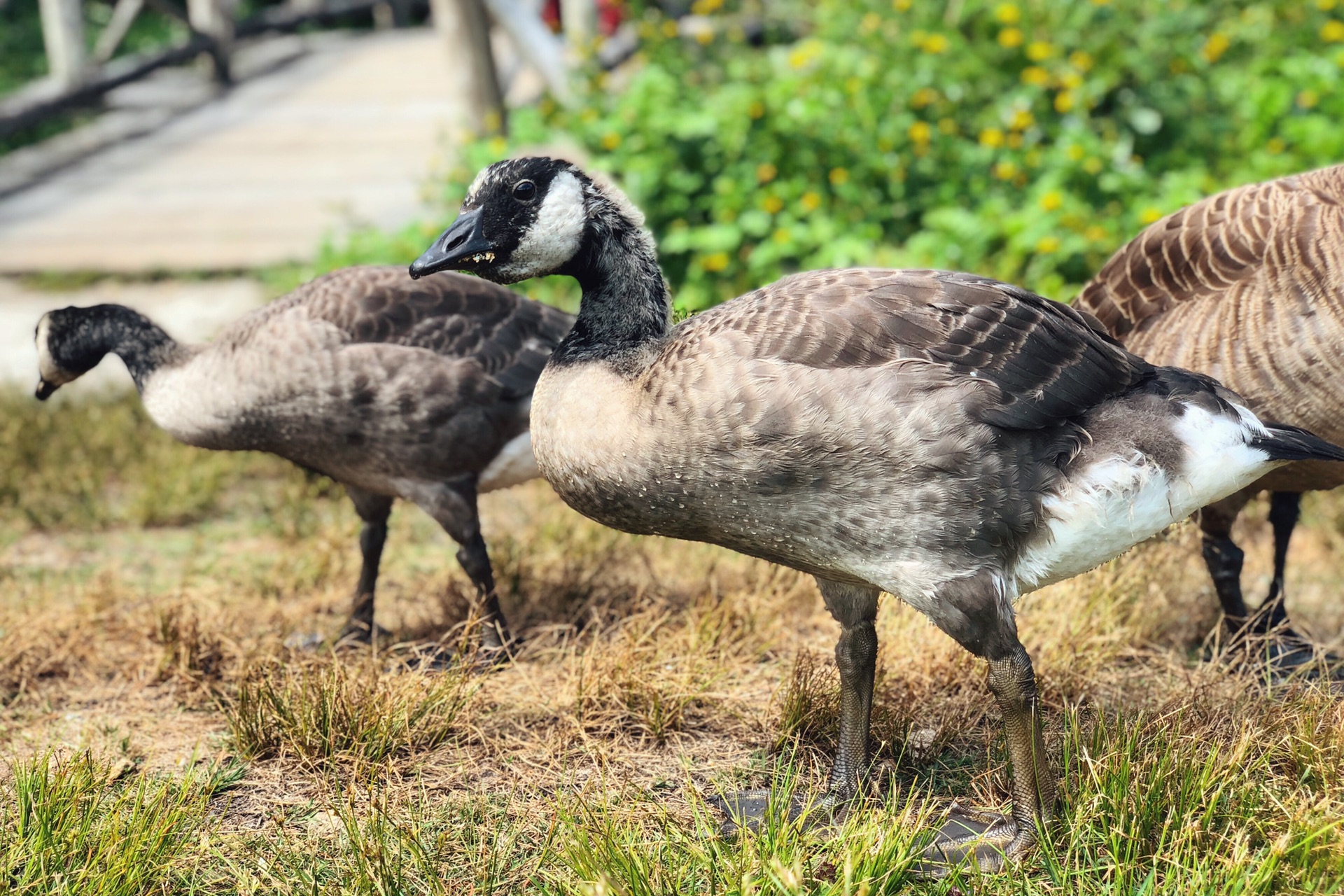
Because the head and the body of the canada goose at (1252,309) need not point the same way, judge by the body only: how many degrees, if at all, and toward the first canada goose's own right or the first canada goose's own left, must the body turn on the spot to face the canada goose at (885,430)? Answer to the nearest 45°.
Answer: approximately 135° to the first canada goose's own right

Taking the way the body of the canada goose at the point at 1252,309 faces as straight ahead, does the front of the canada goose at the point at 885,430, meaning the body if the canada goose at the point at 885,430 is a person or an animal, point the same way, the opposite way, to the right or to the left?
the opposite way

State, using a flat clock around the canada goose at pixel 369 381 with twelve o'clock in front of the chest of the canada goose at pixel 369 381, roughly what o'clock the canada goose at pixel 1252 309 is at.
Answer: the canada goose at pixel 1252 309 is roughly at 7 o'clock from the canada goose at pixel 369 381.

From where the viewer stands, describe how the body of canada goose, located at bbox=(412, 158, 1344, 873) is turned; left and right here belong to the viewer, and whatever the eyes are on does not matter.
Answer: facing to the left of the viewer

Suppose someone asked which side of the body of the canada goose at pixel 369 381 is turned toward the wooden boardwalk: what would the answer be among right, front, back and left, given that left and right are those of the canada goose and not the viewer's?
right

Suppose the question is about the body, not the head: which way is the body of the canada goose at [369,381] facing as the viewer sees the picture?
to the viewer's left

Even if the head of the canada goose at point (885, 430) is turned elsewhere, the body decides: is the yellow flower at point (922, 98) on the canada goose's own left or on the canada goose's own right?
on the canada goose's own right

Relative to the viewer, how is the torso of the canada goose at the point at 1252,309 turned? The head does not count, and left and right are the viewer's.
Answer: facing to the right of the viewer

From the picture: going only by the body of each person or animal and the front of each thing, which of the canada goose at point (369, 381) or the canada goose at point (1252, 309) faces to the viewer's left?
the canada goose at point (369, 381)
